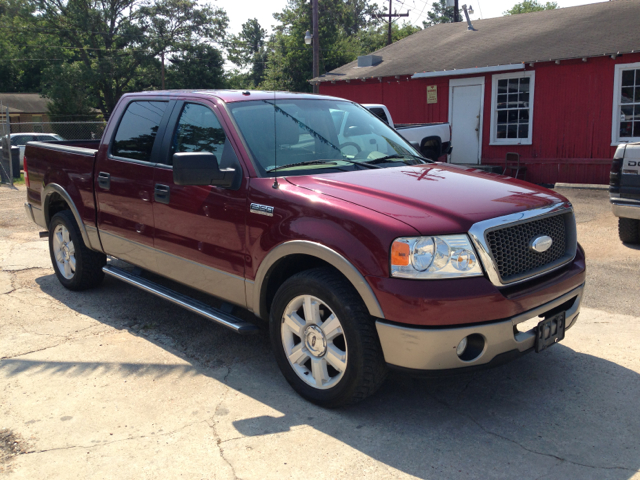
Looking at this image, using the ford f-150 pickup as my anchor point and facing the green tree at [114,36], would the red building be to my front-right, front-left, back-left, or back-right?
front-right

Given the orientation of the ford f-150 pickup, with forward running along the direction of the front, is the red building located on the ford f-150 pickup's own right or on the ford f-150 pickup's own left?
on the ford f-150 pickup's own left

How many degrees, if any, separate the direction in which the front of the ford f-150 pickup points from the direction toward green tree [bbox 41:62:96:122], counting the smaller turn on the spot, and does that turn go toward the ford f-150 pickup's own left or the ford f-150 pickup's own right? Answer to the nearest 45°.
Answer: approximately 135° to the ford f-150 pickup's own left

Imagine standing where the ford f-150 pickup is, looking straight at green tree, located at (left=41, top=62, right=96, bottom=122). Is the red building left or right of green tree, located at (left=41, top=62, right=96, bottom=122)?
right

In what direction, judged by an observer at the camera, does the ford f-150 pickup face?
facing the viewer and to the right of the viewer

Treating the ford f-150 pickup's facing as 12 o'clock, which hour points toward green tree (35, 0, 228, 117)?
The green tree is roughly at 7 o'clock from the ford f-150 pickup.
